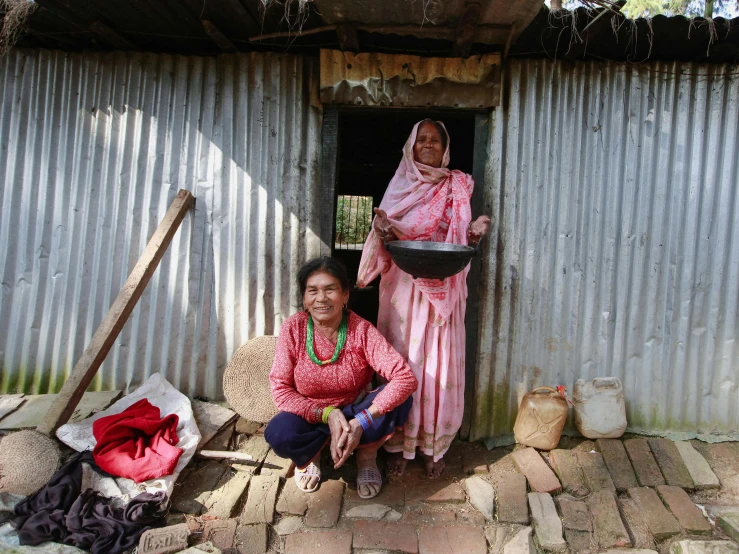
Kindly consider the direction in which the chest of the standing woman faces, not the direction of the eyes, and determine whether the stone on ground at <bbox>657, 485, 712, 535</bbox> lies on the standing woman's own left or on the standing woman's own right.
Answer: on the standing woman's own left

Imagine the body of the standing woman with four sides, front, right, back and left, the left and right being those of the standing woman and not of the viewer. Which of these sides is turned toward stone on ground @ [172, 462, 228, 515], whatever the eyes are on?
right

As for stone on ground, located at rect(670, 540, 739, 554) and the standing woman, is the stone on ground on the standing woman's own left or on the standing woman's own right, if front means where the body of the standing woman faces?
on the standing woman's own left

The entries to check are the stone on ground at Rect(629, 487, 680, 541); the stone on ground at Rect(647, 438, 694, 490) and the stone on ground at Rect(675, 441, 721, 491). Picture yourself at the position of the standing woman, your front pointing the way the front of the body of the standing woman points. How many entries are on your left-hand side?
3

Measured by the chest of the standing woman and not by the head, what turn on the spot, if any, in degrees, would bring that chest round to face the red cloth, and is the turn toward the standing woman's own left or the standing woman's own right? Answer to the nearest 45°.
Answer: approximately 90° to the standing woman's own right

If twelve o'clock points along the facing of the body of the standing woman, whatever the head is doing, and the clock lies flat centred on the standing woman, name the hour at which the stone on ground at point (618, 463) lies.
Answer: The stone on ground is roughly at 9 o'clock from the standing woman.

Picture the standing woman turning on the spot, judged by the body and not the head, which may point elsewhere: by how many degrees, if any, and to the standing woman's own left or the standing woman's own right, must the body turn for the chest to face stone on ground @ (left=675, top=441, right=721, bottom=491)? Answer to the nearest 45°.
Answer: approximately 90° to the standing woman's own left

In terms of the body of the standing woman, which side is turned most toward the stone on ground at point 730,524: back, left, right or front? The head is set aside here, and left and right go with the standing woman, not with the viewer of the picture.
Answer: left

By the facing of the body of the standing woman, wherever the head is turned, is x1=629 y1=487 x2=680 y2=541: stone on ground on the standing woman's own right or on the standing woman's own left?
on the standing woman's own left

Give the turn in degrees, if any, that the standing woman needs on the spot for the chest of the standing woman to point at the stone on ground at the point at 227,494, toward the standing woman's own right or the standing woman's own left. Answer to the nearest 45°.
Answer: approximately 90° to the standing woman's own right

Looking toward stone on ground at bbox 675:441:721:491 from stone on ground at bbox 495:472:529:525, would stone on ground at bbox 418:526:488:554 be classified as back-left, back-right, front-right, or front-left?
back-right

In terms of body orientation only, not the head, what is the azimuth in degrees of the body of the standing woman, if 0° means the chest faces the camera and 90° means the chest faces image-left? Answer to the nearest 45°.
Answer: approximately 0°
